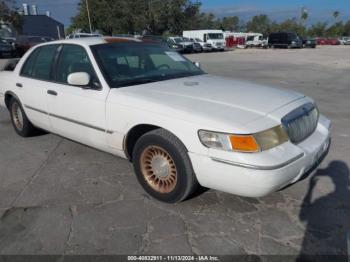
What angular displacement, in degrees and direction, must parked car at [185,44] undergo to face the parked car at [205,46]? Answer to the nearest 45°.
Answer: approximately 90° to its left

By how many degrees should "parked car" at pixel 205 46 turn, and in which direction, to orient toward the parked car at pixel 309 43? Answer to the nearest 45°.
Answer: approximately 90° to its left

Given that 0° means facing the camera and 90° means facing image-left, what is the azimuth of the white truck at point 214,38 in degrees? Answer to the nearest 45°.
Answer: approximately 315°

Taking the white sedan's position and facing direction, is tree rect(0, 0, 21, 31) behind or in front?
behind

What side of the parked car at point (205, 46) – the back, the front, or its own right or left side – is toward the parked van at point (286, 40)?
left

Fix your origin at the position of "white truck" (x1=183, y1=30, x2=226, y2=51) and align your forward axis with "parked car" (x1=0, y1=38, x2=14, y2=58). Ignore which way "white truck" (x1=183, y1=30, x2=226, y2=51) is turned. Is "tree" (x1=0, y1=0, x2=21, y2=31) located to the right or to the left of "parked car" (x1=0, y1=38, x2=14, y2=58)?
right

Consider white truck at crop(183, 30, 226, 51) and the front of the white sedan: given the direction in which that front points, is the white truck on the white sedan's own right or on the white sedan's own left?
on the white sedan's own left

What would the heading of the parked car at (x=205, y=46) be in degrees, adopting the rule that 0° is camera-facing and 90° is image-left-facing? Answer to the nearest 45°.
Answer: approximately 315°

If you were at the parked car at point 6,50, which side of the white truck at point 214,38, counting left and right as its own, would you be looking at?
right
